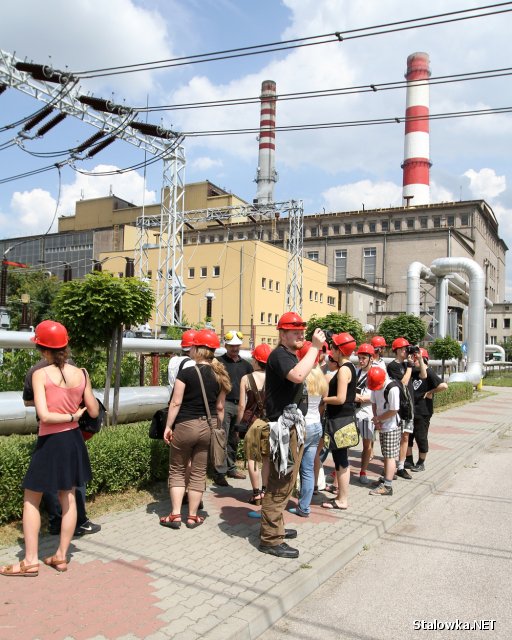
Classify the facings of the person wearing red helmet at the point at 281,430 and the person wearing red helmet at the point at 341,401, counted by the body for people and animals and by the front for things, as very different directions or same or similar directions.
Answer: very different directions

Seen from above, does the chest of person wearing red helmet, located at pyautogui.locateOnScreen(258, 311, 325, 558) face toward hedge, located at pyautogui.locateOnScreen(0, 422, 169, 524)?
no

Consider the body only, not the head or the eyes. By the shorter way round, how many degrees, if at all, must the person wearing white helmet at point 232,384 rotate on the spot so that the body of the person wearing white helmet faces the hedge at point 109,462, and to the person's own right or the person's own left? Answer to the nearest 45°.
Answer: approximately 45° to the person's own right

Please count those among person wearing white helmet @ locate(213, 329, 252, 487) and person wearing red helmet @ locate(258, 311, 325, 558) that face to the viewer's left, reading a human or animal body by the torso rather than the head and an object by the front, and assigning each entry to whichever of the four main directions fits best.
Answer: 0

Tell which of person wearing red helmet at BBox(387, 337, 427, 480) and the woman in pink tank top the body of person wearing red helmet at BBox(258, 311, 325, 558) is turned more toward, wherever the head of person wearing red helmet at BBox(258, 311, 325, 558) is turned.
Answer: the person wearing red helmet

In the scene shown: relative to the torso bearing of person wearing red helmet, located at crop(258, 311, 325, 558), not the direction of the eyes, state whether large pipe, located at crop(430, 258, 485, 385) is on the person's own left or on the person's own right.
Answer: on the person's own left

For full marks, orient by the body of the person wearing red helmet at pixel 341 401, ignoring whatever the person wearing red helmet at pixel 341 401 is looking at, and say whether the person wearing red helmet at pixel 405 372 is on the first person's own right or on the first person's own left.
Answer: on the first person's own right

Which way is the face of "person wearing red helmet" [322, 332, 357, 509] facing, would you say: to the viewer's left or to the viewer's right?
to the viewer's left

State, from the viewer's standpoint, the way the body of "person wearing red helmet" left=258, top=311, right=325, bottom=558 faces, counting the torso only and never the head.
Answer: to the viewer's right

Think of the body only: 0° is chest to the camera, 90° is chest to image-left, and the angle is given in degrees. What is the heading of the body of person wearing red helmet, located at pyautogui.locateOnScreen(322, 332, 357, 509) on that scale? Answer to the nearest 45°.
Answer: approximately 90°

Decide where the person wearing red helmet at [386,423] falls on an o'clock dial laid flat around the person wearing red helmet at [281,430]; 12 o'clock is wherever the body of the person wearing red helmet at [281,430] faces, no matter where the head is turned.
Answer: the person wearing red helmet at [386,423] is roughly at 10 o'clock from the person wearing red helmet at [281,430].

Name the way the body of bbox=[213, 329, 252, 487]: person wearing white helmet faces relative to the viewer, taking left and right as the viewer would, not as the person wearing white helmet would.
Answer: facing the viewer

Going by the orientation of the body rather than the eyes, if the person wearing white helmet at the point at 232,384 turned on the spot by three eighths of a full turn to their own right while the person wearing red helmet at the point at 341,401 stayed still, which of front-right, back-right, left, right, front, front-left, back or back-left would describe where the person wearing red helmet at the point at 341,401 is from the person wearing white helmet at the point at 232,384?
back

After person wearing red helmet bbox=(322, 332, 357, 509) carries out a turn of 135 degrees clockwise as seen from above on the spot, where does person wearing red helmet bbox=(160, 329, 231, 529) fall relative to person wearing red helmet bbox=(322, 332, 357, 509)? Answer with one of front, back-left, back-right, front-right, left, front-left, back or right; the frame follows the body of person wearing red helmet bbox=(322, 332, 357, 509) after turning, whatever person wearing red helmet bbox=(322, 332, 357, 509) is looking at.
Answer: back

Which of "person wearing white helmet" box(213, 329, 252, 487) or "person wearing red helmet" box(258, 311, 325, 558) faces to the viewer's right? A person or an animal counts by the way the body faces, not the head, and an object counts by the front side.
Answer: "person wearing red helmet" box(258, 311, 325, 558)
